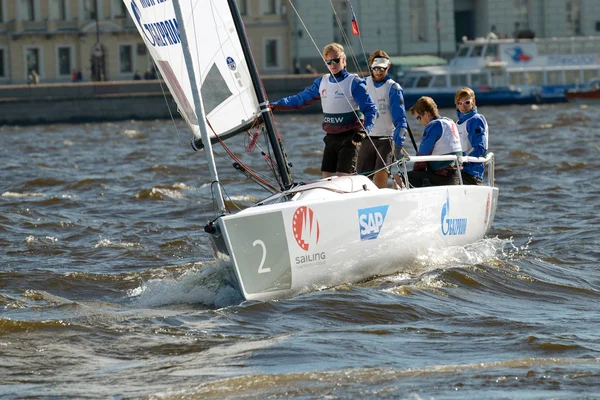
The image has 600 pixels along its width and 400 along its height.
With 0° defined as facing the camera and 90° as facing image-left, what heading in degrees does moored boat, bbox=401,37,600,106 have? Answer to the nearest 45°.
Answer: approximately 90°

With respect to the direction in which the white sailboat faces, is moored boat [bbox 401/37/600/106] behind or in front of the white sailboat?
behind

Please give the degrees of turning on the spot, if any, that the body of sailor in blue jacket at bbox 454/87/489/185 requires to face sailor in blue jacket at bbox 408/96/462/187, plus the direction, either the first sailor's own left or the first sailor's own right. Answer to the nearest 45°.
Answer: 0° — they already face them

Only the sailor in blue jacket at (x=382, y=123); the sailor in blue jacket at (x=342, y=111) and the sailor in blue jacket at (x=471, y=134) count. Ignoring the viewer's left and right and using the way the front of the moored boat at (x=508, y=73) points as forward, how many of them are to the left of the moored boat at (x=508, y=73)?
3

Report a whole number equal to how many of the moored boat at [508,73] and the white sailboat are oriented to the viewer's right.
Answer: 0

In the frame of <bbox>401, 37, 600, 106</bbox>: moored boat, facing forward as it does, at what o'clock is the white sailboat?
The white sailboat is roughly at 9 o'clock from the moored boat.

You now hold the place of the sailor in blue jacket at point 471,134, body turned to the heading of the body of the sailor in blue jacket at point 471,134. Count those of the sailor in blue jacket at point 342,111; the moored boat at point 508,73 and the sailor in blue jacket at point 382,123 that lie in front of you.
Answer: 2

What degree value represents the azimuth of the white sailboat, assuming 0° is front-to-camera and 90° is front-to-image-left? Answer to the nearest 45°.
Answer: approximately 45°

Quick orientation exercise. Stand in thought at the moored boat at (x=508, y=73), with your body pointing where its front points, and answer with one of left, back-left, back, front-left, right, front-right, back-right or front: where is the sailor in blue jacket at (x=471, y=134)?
left

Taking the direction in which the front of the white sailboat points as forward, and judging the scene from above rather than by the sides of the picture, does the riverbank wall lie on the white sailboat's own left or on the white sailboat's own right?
on the white sailboat's own right

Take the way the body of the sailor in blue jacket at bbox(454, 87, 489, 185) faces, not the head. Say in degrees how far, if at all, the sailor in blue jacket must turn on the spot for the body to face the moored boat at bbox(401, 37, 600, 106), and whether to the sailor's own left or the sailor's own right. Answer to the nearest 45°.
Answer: approximately 135° to the sailor's own right
